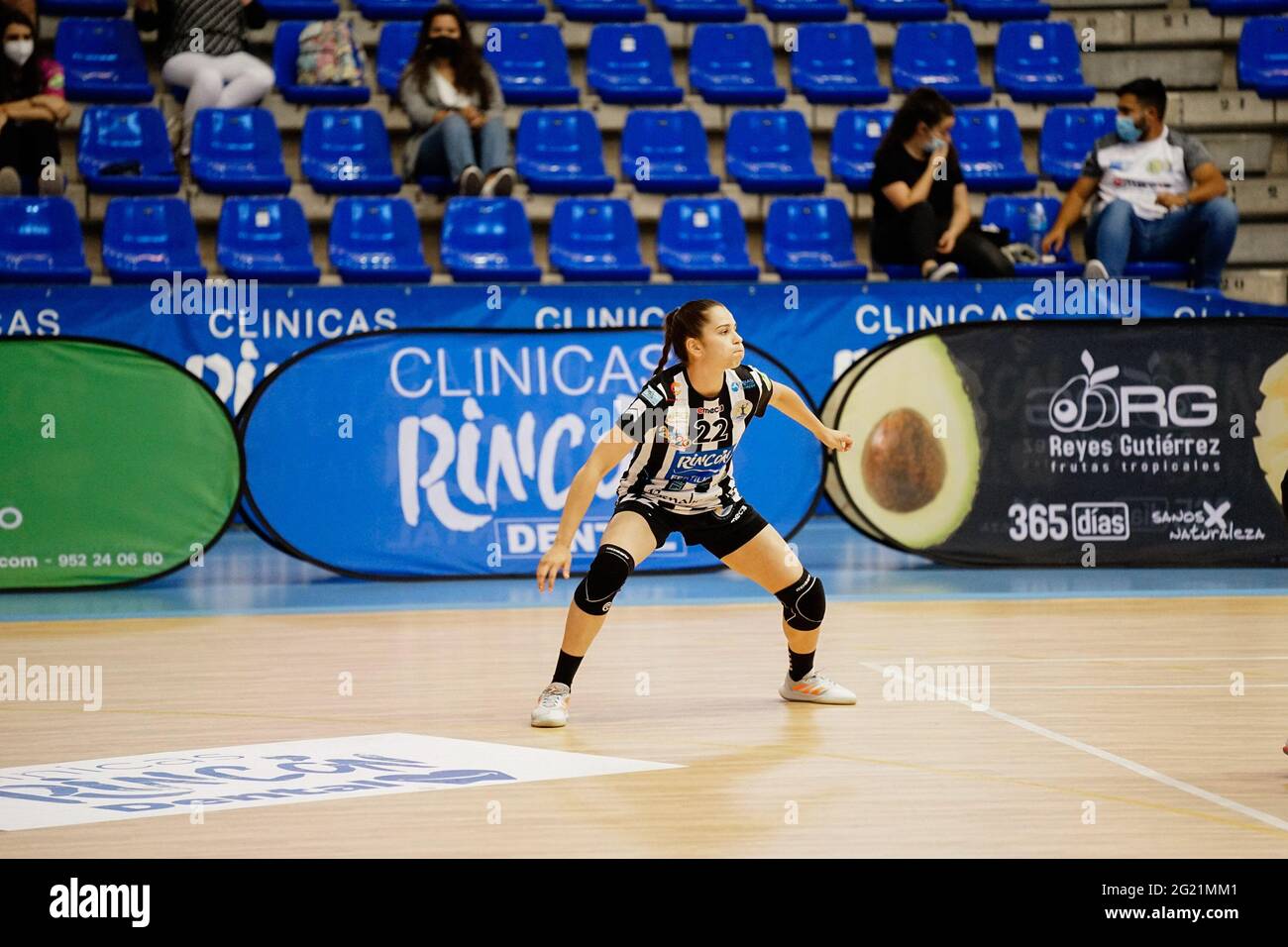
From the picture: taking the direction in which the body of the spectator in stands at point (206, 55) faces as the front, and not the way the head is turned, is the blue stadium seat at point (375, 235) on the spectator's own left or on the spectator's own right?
on the spectator's own left

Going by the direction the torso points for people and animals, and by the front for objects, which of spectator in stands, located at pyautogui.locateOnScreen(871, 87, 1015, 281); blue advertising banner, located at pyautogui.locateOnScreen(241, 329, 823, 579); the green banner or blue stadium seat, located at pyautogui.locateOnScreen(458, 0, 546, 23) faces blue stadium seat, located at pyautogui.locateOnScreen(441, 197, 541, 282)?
blue stadium seat, located at pyautogui.locateOnScreen(458, 0, 546, 23)

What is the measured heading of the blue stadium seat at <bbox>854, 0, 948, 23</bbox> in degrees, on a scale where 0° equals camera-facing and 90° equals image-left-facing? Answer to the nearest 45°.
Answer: approximately 0°

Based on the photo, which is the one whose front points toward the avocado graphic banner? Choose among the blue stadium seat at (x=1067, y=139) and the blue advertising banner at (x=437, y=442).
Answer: the blue stadium seat

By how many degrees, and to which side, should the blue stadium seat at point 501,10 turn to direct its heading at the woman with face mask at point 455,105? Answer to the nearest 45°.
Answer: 0° — it already faces them

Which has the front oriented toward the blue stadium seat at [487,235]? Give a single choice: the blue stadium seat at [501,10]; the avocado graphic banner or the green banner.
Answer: the blue stadium seat at [501,10]

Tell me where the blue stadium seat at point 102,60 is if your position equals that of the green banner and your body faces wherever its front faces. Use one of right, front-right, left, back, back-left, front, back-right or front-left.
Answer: back

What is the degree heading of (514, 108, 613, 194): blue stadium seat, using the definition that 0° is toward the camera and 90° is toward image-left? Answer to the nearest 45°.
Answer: approximately 0°
